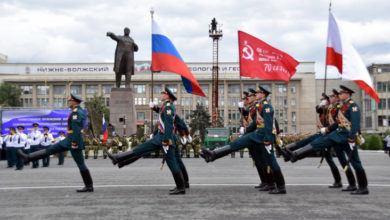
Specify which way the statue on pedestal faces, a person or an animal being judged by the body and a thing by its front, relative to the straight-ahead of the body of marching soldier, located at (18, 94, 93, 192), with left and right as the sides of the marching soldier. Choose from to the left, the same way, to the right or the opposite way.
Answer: to the left

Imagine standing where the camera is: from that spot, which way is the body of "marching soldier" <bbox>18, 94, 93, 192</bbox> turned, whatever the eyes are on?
to the viewer's left

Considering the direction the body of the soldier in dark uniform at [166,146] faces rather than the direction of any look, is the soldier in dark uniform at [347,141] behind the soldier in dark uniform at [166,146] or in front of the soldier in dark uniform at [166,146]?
behind

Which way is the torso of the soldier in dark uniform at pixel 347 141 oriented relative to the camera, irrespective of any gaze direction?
to the viewer's left

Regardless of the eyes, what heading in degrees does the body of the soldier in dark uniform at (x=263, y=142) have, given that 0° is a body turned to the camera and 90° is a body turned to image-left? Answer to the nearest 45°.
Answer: approximately 90°

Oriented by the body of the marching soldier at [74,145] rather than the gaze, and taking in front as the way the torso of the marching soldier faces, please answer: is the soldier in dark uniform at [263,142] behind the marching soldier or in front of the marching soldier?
behind

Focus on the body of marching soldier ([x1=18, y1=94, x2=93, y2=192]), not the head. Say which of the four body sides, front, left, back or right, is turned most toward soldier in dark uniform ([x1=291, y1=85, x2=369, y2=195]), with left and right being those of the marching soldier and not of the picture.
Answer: back

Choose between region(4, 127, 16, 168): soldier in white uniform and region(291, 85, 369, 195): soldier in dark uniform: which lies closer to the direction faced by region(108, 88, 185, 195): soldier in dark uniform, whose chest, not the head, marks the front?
the soldier in white uniform
